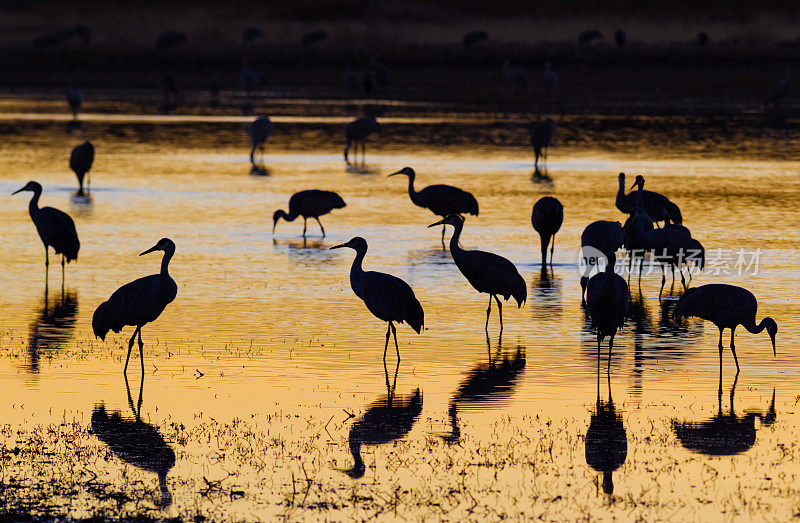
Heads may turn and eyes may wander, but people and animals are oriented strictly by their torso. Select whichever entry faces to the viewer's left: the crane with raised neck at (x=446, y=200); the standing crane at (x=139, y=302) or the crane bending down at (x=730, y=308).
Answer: the crane with raised neck at (x=446, y=200)

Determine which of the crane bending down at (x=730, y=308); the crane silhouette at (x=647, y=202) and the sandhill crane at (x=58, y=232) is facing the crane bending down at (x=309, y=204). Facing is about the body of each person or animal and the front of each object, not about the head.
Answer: the crane silhouette

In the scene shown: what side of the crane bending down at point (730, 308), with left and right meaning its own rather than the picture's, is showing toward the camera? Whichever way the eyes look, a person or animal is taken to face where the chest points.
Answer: right

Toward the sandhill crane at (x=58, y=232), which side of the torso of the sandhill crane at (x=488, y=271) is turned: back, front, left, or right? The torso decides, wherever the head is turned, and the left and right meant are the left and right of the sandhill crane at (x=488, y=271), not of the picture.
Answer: front

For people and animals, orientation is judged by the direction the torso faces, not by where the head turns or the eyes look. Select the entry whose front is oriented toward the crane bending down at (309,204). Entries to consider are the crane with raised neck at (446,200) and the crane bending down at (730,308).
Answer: the crane with raised neck at (446,200)

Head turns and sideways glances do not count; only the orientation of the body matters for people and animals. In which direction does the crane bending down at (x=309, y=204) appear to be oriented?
to the viewer's left

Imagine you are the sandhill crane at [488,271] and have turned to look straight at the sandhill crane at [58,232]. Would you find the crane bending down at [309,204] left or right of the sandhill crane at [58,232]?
right

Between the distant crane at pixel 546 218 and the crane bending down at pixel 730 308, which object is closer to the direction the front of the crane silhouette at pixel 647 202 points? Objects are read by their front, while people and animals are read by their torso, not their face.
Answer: the distant crane

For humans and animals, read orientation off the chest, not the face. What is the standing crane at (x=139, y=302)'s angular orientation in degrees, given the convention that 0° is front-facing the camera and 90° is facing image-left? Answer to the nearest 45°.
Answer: approximately 270°

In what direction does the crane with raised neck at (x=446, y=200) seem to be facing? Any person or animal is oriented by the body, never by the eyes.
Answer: to the viewer's left

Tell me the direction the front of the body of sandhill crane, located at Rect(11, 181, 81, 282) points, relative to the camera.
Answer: to the viewer's left

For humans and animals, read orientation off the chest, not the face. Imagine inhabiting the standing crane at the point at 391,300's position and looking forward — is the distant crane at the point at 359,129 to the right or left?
on its right

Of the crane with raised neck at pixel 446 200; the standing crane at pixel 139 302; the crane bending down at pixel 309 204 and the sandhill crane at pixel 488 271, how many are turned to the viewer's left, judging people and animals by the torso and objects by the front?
3

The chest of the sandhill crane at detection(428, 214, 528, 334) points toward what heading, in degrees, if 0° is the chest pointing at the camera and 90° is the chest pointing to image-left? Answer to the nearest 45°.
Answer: approximately 90°

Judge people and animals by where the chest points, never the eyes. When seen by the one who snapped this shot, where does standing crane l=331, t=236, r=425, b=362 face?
facing to the left of the viewer
